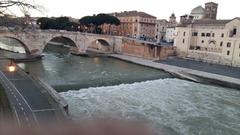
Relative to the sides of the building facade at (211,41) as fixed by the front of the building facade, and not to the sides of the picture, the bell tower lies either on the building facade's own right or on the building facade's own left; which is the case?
on the building facade's own right

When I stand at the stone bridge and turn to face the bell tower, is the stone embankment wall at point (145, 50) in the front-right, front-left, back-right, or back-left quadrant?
front-right

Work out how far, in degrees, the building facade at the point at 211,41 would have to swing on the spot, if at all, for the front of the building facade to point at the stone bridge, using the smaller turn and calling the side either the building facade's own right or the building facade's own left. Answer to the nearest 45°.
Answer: approximately 45° to the building facade's own right

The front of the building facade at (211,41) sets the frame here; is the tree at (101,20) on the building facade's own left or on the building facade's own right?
on the building facade's own right

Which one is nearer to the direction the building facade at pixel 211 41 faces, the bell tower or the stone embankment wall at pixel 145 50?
the stone embankment wall

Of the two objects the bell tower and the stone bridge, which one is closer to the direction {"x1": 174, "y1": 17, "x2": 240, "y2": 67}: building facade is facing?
the stone bridge

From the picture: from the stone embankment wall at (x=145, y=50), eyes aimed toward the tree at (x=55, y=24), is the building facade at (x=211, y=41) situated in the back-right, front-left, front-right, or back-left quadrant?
back-right

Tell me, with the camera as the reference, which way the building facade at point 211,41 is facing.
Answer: facing the viewer and to the left of the viewer

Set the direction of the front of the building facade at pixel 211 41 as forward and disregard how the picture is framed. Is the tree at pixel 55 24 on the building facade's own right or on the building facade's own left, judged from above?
on the building facade's own right

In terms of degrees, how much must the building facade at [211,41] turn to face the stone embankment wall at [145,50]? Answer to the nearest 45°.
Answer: approximately 45° to its right

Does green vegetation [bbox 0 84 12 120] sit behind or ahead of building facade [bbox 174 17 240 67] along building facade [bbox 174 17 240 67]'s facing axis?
ahead
